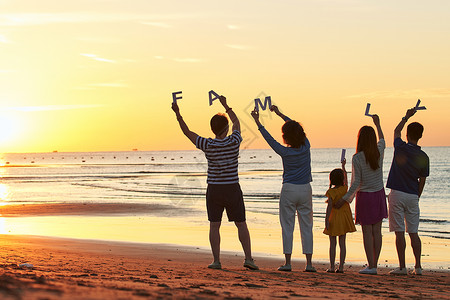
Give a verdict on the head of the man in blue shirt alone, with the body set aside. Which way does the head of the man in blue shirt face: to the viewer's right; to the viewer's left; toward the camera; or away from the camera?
away from the camera

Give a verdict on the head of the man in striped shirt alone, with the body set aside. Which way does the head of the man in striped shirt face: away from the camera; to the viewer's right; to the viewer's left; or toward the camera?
away from the camera

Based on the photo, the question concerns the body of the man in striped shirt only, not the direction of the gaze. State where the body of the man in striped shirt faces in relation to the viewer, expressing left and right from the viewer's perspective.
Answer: facing away from the viewer

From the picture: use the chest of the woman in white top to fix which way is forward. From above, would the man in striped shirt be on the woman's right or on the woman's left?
on the woman's left

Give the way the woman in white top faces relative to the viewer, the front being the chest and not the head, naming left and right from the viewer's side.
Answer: facing away from the viewer and to the left of the viewer

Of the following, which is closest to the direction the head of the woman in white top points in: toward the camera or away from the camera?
away from the camera

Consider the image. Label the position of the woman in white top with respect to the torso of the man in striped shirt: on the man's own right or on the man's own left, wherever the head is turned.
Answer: on the man's own right

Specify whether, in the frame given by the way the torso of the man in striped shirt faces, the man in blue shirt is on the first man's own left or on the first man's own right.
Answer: on the first man's own right
